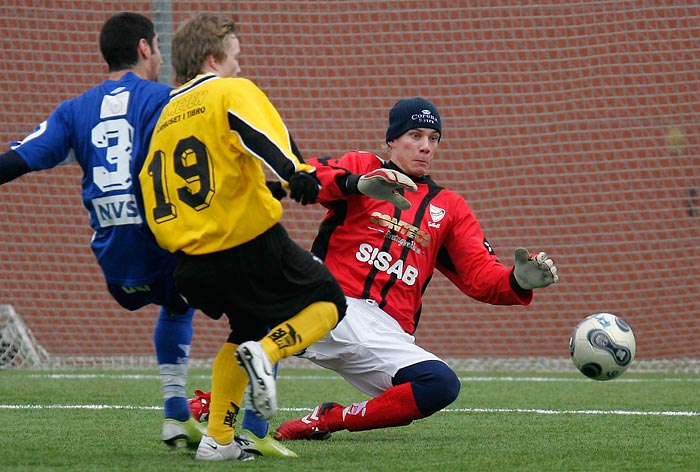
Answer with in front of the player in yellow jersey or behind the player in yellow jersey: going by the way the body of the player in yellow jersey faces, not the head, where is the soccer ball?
in front

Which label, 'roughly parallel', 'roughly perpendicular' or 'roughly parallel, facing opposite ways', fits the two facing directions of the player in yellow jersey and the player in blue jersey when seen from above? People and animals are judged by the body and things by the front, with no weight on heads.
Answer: roughly parallel

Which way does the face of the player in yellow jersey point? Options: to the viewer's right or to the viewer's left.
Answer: to the viewer's right

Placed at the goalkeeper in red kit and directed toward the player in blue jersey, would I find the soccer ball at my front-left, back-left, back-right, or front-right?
back-left

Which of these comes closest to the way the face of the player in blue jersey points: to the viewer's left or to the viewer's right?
to the viewer's right

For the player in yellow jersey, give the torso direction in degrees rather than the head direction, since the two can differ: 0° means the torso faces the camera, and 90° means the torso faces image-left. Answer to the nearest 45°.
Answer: approximately 225°

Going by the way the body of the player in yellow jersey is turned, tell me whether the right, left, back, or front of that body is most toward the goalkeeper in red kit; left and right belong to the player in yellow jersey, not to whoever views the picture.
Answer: front

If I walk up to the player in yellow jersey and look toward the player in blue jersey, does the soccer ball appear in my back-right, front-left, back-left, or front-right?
back-right

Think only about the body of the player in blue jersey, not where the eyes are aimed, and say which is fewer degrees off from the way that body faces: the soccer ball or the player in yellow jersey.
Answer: the soccer ball

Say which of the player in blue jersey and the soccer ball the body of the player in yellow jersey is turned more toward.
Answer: the soccer ball

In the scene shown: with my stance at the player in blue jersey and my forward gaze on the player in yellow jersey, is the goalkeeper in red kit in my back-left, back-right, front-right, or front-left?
front-left

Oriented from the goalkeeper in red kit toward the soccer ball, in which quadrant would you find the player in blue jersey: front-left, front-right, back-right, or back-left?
back-right

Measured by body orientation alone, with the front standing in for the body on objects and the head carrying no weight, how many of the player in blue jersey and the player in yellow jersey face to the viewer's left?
0

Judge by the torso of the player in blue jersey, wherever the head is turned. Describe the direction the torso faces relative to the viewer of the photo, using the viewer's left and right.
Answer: facing away from the viewer and to the right of the viewer

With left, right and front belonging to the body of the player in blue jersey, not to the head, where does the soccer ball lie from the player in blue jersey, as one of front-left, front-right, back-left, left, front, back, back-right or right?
front-right

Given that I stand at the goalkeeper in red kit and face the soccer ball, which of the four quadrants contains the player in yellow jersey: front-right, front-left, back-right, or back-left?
back-right

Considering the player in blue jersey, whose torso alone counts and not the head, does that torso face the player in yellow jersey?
no
